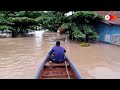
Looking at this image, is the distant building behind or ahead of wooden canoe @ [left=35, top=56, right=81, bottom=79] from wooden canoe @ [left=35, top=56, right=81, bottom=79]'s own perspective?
ahead

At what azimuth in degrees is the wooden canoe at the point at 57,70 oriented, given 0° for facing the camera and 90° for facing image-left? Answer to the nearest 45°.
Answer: approximately 180°
